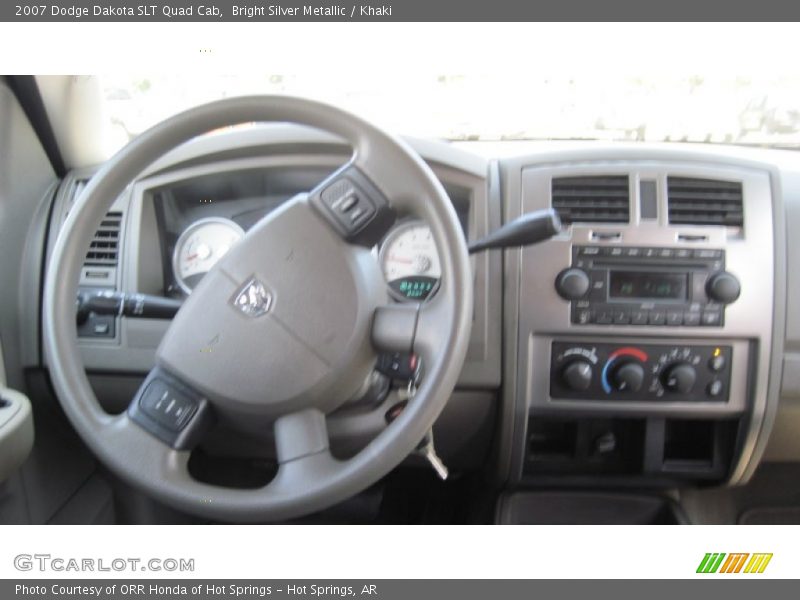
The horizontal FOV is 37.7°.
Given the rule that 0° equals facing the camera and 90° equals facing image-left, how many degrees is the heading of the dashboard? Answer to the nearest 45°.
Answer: approximately 0°
